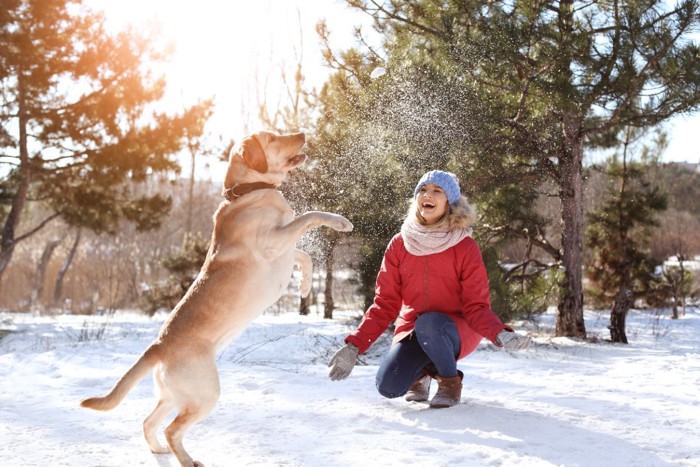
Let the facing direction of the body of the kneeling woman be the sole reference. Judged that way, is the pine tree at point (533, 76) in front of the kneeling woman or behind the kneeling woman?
behind

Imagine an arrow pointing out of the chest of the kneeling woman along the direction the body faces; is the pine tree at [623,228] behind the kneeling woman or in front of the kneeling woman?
behind

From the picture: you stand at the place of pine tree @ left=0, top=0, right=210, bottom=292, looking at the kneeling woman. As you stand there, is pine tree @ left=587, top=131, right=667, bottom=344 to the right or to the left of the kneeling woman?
left

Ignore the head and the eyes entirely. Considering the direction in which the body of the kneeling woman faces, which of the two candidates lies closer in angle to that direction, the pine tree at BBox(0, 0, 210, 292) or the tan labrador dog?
the tan labrador dog

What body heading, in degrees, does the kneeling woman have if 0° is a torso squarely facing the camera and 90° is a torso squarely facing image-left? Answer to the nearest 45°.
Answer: approximately 45°

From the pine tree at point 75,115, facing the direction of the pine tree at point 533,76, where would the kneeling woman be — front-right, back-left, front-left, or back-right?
front-right

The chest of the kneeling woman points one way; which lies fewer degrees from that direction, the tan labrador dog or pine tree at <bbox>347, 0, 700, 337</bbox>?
the tan labrador dog

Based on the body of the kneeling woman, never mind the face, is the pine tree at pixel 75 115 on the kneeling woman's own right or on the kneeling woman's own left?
on the kneeling woman's own right

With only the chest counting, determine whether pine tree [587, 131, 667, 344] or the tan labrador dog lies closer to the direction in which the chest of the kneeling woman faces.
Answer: the tan labrador dog

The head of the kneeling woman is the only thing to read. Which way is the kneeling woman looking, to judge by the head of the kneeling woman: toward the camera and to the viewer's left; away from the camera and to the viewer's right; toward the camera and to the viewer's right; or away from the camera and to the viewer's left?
toward the camera and to the viewer's left

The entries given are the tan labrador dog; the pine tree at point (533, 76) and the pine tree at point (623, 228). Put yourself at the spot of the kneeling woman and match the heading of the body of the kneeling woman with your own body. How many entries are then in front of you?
1
